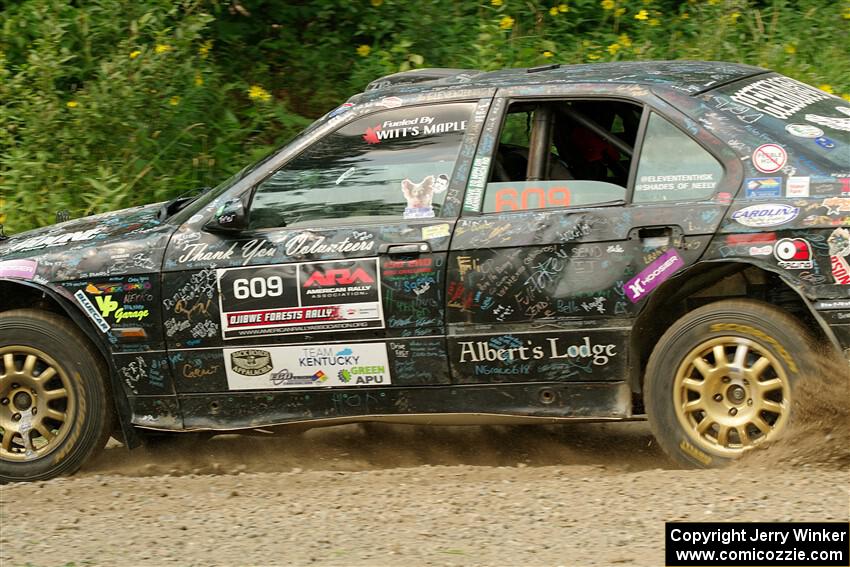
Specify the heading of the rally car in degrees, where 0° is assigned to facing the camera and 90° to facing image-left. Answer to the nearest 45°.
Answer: approximately 90°

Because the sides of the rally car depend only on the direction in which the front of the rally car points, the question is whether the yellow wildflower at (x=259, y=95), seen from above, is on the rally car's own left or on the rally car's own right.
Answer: on the rally car's own right

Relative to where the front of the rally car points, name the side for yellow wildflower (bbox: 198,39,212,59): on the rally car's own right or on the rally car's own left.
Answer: on the rally car's own right
